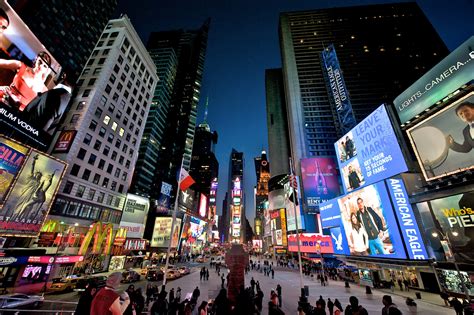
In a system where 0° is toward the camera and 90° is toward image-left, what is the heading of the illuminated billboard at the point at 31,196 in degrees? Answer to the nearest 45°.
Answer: approximately 315°

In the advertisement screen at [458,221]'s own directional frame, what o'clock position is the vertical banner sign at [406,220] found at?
The vertical banner sign is roughly at 2 o'clock from the advertisement screen.

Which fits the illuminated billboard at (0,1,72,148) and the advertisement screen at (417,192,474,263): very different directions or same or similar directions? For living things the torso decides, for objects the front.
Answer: very different directions

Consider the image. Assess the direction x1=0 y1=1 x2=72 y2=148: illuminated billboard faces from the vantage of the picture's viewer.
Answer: facing the viewer and to the right of the viewer

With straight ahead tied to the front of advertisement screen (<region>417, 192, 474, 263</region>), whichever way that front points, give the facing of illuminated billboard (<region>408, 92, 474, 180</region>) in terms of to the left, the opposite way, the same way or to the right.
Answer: the same way

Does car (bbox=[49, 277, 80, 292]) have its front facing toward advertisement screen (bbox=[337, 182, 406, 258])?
no

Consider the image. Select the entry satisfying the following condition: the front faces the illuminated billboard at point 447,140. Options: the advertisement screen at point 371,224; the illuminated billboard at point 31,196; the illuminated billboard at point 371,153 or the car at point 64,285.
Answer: the illuminated billboard at point 31,196

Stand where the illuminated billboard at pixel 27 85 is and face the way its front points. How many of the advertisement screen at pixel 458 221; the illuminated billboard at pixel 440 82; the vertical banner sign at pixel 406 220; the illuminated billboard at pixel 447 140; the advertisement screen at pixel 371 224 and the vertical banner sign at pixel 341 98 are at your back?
0

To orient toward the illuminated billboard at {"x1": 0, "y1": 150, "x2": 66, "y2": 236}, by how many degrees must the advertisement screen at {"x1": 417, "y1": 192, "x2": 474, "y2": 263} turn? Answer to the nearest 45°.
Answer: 0° — it already faces it

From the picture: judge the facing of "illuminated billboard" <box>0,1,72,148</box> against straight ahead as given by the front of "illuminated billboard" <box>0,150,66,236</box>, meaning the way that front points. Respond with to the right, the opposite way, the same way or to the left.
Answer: the same way

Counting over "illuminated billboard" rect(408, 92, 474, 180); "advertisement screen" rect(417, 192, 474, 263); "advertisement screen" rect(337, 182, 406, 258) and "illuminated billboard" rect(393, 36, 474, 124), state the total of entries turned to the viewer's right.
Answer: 0

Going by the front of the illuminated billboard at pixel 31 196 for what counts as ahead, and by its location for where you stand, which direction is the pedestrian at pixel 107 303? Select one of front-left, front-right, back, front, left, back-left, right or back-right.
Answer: front-right

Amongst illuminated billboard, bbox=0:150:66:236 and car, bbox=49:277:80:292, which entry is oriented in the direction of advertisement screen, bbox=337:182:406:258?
the illuminated billboard

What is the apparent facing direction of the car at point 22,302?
to the viewer's right

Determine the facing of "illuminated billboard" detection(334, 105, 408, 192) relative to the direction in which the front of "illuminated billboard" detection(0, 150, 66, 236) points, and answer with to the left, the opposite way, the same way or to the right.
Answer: the opposite way
